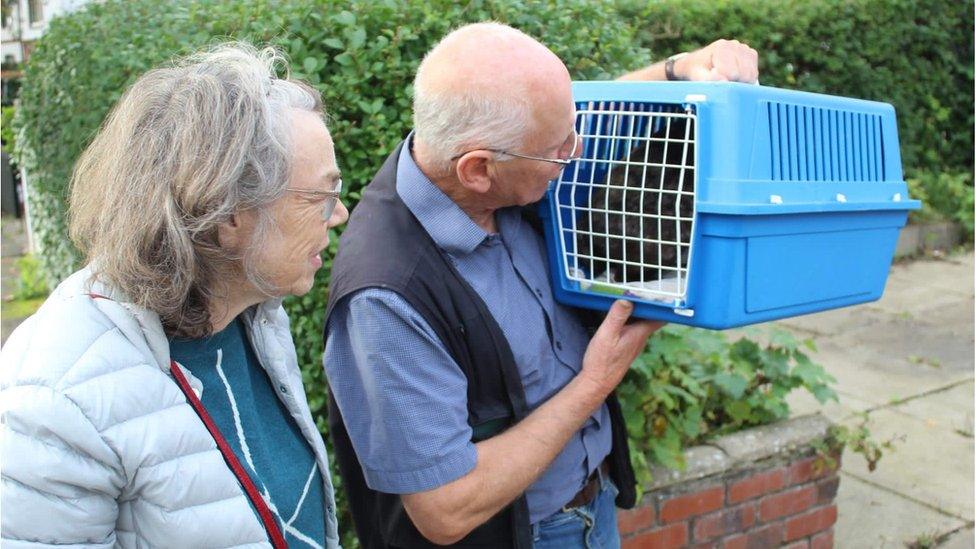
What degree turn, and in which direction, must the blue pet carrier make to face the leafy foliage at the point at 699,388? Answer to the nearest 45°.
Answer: approximately 135° to its right

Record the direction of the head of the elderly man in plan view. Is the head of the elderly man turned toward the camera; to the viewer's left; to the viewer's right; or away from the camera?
to the viewer's right

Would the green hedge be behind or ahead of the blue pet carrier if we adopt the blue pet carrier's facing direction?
behind

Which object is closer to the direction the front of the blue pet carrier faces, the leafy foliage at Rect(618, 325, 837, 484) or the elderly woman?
the elderly woman

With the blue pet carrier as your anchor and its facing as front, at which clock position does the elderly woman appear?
The elderly woman is roughly at 12 o'clock from the blue pet carrier.

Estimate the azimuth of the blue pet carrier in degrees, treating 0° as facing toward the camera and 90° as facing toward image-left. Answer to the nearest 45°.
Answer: approximately 45°

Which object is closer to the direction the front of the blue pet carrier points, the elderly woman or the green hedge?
the elderly woman

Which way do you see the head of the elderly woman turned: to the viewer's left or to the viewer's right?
to the viewer's right
